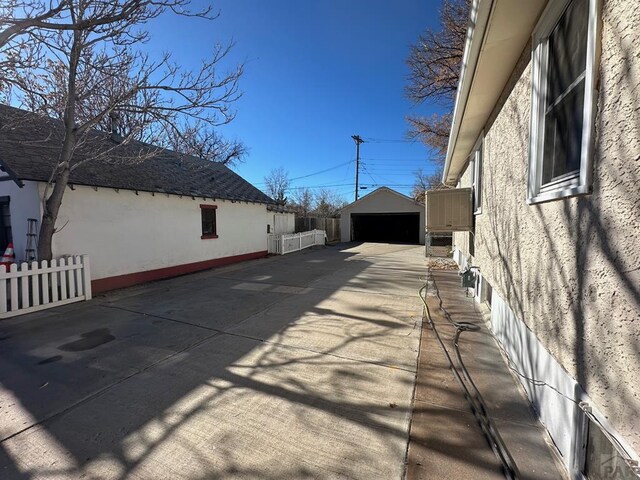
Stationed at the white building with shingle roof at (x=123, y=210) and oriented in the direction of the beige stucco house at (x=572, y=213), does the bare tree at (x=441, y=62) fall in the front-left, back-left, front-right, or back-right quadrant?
front-left

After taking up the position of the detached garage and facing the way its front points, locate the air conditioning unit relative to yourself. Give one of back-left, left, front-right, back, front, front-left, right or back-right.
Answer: front

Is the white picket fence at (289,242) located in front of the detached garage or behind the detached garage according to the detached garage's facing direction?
in front

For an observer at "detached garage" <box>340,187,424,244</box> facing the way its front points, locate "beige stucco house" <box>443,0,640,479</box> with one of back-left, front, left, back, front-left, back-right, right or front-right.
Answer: front

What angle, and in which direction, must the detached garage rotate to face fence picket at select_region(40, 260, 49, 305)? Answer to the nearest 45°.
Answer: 0° — it already faces it

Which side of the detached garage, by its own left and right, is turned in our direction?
front

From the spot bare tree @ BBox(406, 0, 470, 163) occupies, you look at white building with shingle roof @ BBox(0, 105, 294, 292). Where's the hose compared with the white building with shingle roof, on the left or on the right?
left

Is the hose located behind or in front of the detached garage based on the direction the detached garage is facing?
in front
